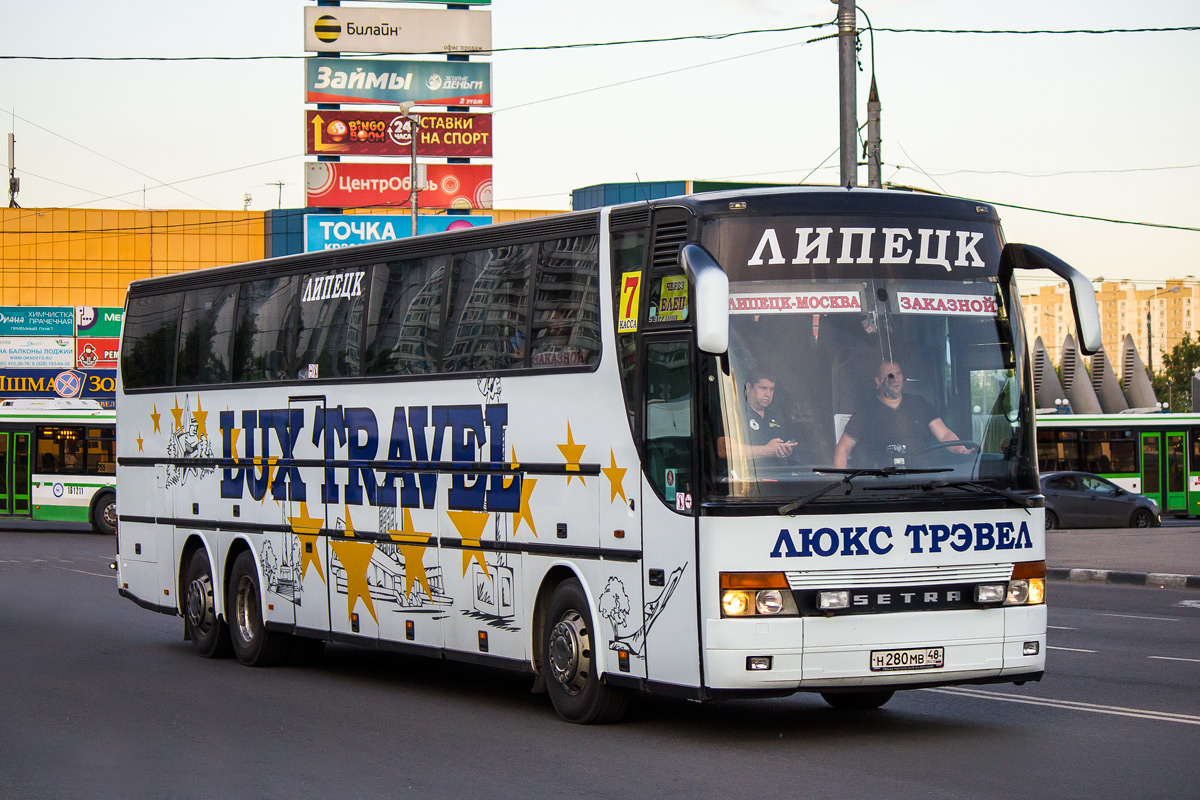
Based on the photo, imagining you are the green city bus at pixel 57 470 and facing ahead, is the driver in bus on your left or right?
on your right

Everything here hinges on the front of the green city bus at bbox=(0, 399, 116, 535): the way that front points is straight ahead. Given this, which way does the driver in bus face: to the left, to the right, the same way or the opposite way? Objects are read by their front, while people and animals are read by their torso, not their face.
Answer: to the right

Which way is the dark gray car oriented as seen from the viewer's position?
to the viewer's right

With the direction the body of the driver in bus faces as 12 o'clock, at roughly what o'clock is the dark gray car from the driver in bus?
The dark gray car is roughly at 8 o'clock from the driver in bus.

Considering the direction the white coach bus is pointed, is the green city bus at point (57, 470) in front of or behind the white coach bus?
behind

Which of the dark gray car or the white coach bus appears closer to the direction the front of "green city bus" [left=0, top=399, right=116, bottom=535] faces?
the dark gray car

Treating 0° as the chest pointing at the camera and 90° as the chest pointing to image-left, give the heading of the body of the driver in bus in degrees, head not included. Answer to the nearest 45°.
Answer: approximately 315°

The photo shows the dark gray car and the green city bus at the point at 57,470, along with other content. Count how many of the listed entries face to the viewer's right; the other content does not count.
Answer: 2

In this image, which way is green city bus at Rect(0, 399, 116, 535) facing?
to the viewer's right

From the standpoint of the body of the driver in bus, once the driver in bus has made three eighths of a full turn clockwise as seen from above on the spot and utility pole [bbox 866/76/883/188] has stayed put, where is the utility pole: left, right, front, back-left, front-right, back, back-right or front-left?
right

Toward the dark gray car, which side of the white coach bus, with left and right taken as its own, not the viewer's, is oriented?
left
